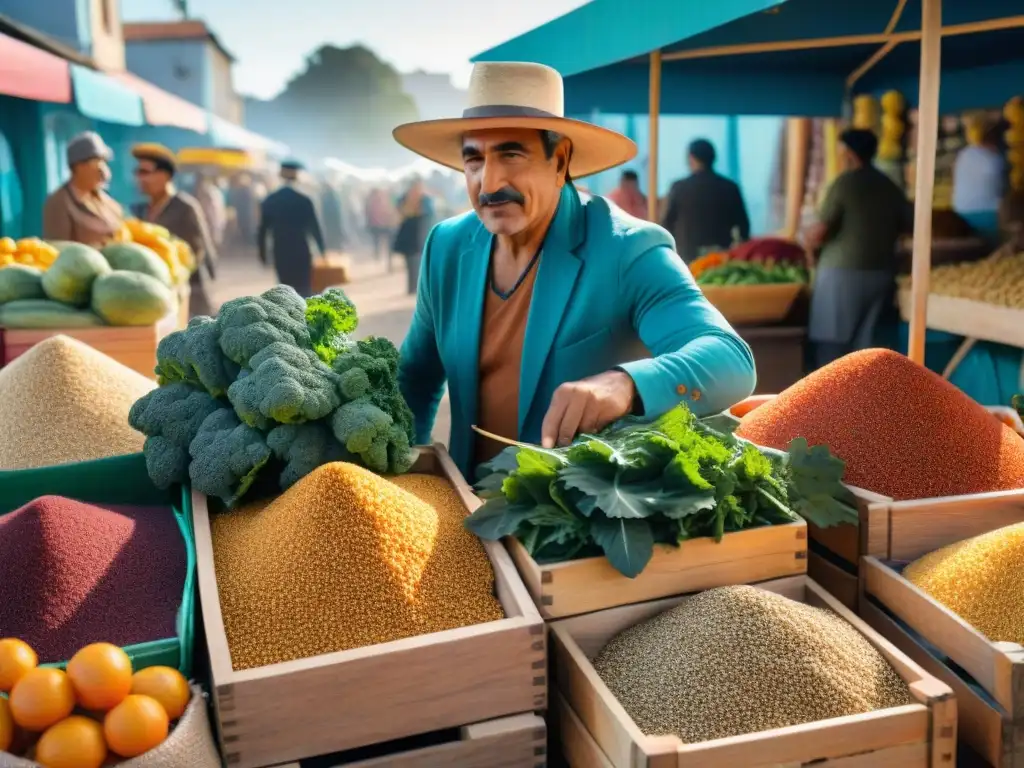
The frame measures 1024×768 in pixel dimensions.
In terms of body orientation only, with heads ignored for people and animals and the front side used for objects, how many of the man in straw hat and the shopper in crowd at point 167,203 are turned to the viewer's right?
0

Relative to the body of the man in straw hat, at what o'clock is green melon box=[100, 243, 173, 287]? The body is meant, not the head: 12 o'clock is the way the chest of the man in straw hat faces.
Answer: The green melon is roughly at 3 o'clock from the man in straw hat.

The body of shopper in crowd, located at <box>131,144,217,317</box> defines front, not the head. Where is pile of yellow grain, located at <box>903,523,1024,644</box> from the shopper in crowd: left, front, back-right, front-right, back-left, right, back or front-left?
front-left

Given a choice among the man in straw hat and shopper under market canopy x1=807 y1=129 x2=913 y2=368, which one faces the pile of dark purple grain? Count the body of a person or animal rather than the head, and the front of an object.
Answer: the man in straw hat

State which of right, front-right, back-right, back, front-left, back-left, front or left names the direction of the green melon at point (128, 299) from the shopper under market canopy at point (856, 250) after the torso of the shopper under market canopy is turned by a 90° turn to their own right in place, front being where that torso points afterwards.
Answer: back

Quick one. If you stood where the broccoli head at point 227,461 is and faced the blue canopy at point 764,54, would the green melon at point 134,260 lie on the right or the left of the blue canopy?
left

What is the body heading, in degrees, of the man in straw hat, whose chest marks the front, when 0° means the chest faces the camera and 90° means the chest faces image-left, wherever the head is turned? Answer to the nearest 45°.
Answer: approximately 45°

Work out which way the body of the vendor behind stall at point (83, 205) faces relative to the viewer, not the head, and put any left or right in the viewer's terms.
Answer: facing the viewer and to the right of the viewer

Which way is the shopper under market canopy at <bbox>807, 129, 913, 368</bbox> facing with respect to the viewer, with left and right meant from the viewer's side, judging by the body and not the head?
facing away from the viewer and to the left of the viewer

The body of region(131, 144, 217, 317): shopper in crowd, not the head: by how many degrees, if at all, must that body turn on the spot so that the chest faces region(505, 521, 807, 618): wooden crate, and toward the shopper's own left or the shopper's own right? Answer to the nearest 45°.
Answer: approximately 45° to the shopper's own left

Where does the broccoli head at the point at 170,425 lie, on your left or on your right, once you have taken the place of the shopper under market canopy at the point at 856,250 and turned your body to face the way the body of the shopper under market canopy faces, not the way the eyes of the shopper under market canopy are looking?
on your left

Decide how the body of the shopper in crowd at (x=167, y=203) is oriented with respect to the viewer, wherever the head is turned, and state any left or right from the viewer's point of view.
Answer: facing the viewer and to the left of the viewer

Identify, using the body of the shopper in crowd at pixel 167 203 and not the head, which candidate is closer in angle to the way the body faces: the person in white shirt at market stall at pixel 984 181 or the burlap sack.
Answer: the burlap sack
